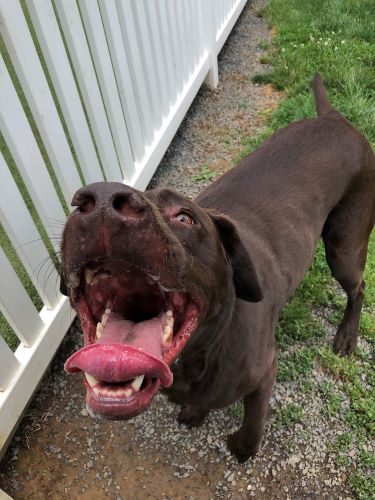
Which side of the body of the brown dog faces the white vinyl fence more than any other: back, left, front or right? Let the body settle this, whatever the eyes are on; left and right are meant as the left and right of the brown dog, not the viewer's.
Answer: right

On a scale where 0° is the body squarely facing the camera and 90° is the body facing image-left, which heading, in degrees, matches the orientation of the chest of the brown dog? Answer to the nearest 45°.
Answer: approximately 45°
